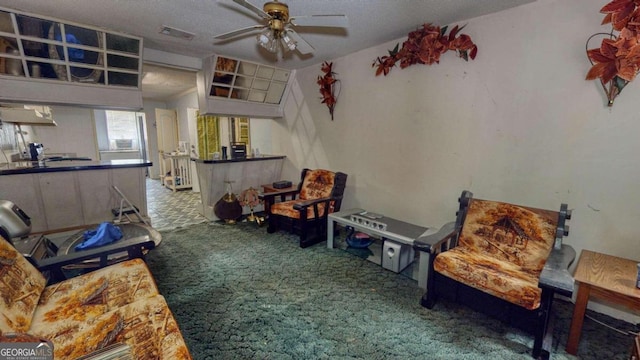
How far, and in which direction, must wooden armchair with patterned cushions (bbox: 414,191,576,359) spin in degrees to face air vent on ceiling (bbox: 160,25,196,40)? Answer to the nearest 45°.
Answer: approximately 45° to its right

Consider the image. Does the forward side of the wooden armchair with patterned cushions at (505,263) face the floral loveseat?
yes

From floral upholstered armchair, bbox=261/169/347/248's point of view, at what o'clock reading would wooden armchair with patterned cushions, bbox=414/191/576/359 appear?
wooden armchair with patterned cushions, bbox=414/191/576/359 is roughly at 9 o'clock from floral upholstered armchair, bbox=261/169/347/248.

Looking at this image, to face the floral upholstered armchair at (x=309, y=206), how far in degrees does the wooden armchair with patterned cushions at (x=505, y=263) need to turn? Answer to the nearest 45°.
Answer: approximately 45° to its right

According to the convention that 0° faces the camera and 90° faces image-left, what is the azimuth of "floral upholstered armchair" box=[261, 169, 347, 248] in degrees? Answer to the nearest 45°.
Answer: approximately 45°

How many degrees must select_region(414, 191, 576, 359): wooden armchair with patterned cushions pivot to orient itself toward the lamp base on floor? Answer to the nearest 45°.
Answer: approximately 45° to its right

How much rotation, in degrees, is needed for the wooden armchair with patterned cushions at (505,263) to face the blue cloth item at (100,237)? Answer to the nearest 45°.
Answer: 0° — it already faces it

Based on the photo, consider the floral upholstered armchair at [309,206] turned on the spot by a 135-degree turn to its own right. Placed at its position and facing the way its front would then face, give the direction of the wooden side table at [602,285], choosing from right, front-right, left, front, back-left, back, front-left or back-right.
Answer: back-right

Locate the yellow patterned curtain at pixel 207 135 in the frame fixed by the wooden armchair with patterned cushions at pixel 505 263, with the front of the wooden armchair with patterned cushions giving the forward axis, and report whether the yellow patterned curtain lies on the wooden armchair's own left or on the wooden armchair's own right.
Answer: on the wooden armchair's own right

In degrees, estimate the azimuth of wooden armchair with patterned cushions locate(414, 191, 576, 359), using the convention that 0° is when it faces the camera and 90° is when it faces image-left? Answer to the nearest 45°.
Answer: approximately 45°

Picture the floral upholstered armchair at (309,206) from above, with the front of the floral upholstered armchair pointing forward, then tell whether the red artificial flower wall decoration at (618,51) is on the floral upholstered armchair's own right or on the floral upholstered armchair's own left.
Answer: on the floral upholstered armchair's own left

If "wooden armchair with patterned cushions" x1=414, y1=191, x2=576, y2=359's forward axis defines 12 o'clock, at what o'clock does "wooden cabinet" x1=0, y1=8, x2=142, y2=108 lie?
The wooden cabinet is roughly at 1 o'clock from the wooden armchair with patterned cushions.
